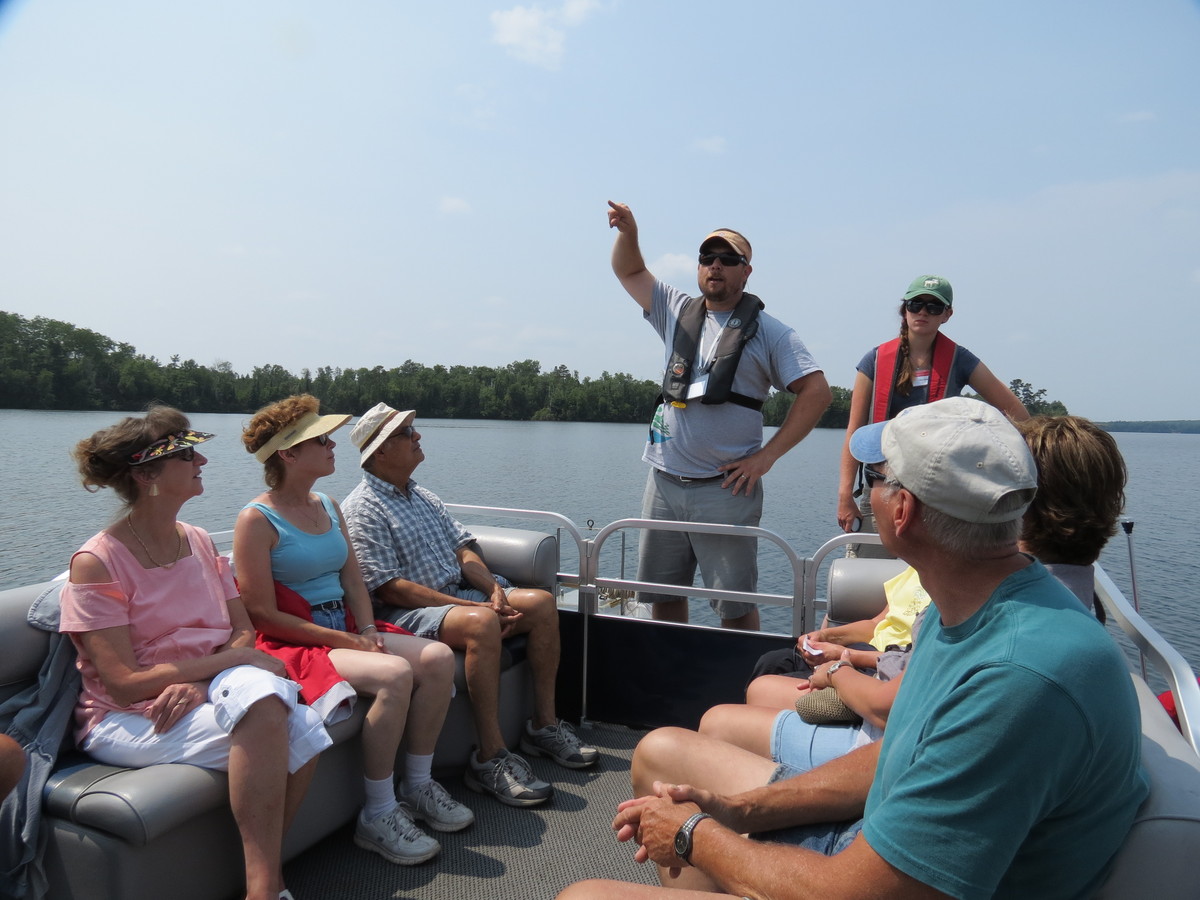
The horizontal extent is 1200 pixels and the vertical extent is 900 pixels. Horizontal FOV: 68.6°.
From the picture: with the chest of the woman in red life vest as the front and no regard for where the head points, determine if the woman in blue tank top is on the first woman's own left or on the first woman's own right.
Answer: on the first woman's own right

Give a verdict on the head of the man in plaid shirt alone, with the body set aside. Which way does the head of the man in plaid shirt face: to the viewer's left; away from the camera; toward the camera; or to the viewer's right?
to the viewer's right

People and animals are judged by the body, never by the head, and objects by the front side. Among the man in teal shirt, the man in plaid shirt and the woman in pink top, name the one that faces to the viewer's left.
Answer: the man in teal shirt

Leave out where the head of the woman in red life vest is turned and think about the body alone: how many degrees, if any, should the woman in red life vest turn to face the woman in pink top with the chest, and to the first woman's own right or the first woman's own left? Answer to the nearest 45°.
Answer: approximately 45° to the first woman's own right

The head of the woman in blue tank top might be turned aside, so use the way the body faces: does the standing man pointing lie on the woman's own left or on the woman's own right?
on the woman's own left

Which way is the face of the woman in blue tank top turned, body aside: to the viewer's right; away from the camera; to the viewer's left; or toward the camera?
to the viewer's right

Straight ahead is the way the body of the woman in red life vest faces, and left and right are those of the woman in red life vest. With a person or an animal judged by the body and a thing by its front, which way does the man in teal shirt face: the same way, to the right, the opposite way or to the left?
to the right

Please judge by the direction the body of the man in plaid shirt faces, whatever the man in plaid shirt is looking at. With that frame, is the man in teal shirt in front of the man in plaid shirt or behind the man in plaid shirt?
in front

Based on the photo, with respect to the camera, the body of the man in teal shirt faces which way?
to the viewer's left

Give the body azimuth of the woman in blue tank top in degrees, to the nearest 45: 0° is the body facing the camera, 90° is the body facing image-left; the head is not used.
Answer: approximately 315°

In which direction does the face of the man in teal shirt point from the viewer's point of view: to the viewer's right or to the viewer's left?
to the viewer's left
